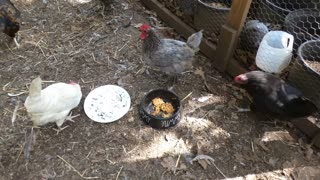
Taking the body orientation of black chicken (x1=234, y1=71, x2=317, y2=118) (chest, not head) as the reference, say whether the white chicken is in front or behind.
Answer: in front

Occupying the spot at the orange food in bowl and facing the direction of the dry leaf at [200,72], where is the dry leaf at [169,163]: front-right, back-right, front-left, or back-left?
back-right

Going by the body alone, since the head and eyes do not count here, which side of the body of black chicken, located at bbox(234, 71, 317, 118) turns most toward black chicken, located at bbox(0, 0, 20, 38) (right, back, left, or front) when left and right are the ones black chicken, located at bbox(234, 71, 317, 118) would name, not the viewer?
front

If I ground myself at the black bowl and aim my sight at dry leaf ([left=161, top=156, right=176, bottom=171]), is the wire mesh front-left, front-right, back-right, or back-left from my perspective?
back-left

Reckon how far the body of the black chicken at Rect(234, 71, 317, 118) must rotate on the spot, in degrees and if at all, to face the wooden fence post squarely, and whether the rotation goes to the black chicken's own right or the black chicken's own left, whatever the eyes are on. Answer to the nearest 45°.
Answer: approximately 45° to the black chicken's own right

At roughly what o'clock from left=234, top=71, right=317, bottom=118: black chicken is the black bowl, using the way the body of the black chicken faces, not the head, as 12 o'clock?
The black bowl is roughly at 11 o'clock from the black chicken.

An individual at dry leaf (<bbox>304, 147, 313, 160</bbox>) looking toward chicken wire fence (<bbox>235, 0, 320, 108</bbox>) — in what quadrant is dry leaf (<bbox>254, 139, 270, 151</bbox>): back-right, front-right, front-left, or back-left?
front-left

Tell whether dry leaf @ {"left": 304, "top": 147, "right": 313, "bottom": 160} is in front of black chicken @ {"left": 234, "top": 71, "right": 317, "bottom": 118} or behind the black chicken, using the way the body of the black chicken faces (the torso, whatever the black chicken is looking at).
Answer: behind

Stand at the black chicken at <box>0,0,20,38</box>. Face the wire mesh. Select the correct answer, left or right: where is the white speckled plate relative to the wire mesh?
right

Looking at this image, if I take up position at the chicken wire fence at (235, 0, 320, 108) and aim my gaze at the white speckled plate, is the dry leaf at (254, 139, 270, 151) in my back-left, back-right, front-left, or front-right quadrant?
front-left

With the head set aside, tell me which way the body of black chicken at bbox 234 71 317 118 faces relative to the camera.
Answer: to the viewer's left

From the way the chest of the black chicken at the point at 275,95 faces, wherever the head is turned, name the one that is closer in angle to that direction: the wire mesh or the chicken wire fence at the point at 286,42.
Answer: the wire mesh
